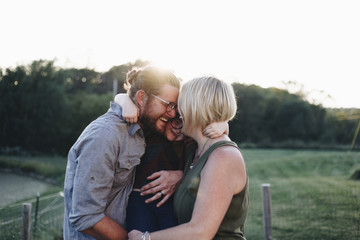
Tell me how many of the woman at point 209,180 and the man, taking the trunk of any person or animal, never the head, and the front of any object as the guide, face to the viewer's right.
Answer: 1

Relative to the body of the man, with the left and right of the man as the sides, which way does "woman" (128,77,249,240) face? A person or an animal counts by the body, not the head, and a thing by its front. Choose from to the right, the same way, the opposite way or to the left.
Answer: the opposite way

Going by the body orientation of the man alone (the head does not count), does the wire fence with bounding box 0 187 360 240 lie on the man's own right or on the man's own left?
on the man's own left

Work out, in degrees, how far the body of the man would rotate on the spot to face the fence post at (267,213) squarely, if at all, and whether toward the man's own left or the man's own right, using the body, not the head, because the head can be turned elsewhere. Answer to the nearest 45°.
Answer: approximately 45° to the man's own left

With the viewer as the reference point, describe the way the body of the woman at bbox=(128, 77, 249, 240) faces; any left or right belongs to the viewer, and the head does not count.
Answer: facing to the left of the viewer

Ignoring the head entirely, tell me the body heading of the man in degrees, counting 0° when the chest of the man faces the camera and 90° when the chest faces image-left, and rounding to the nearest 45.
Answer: approximately 270°

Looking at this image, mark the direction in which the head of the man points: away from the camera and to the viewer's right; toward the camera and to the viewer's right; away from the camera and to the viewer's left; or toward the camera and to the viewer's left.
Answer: toward the camera and to the viewer's right

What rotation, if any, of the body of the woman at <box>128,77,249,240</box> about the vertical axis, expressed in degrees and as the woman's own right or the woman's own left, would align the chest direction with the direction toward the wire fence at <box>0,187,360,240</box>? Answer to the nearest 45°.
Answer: approximately 90° to the woman's own right

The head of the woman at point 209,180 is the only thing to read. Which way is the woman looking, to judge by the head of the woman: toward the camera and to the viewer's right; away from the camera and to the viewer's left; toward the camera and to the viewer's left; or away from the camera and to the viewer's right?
away from the camera and to the viewer's left
